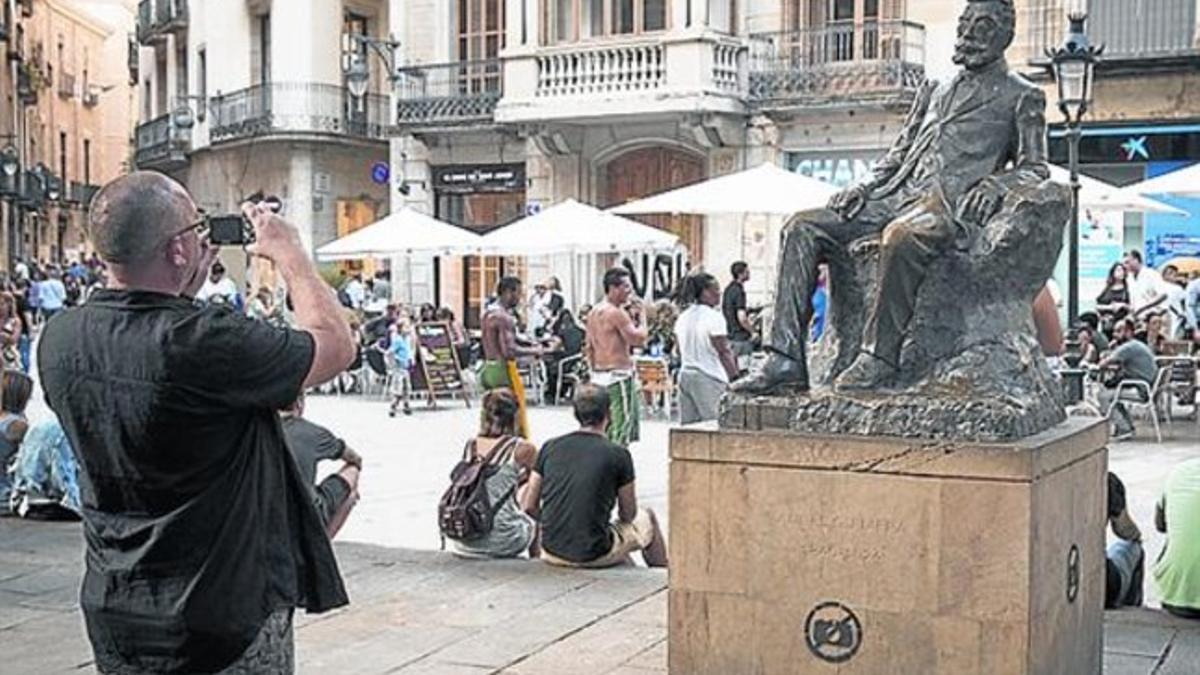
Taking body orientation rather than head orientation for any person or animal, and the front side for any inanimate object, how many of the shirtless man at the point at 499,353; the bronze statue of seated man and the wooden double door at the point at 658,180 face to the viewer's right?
1

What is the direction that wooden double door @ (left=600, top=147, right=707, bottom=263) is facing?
toward the camera

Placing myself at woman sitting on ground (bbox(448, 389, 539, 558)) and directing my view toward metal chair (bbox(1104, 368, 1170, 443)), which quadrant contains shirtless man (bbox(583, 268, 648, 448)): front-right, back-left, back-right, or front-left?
front-left

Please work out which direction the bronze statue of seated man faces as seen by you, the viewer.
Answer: facing the viewer and to the left of the viewer

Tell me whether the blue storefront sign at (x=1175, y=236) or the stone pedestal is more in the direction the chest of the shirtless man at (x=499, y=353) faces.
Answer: the blue storefront sign

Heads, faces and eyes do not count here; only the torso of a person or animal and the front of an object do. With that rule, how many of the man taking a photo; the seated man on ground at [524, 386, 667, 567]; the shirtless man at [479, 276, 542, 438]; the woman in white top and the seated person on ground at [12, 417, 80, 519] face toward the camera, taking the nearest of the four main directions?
0

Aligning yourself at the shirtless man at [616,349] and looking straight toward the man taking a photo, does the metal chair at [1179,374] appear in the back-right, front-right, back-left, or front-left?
back-left

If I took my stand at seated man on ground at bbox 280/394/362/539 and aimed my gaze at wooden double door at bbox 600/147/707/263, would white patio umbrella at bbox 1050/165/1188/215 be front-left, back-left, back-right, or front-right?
front-right

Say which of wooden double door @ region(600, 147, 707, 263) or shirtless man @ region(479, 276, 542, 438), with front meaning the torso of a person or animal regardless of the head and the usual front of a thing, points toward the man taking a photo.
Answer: the wooden double door

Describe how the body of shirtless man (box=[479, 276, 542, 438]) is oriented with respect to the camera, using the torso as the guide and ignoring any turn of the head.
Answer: to the viewer's right

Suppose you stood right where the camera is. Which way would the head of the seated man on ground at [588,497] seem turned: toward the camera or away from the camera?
away from the camera

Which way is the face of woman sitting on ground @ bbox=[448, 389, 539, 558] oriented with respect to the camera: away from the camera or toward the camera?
away from the camera

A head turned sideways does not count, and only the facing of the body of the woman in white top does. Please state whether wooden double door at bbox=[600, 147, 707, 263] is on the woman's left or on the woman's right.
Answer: on the woman's left

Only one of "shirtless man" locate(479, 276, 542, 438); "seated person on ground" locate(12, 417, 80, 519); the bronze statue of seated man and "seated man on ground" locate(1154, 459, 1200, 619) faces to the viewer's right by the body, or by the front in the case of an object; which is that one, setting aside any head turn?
the shirtless man

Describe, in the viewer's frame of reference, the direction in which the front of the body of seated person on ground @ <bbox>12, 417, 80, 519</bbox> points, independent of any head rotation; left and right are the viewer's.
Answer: facing away from the viewer
